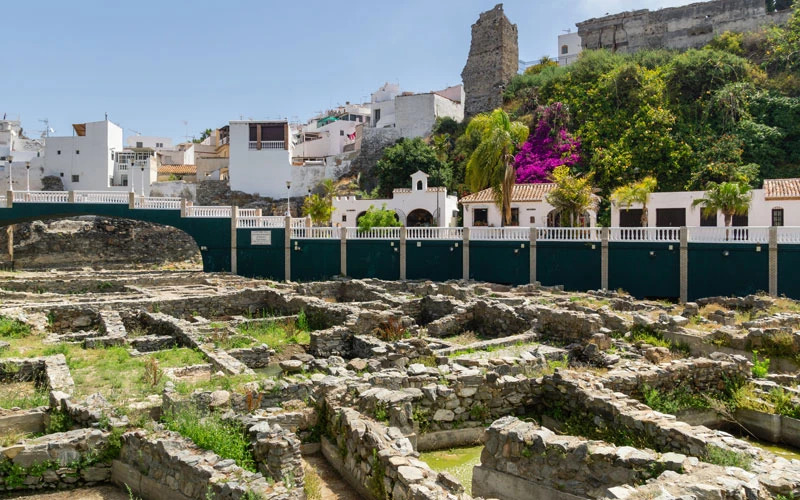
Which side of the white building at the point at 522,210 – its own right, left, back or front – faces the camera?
front

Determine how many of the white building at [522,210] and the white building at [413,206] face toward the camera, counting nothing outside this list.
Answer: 2

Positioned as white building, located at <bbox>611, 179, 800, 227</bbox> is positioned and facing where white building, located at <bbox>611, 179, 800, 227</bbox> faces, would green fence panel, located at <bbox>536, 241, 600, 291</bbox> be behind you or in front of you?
in front

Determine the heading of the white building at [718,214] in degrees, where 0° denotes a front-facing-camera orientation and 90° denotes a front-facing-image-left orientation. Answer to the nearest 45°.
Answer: approximately 0°

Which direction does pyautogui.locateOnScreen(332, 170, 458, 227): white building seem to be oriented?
toward the camera

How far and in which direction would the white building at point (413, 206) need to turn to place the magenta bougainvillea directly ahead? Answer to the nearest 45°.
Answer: approximately 90° to its left

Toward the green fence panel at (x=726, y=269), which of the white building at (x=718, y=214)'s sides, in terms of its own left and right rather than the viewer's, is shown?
front

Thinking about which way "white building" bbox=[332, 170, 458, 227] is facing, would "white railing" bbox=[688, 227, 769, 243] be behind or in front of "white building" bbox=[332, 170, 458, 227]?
in front

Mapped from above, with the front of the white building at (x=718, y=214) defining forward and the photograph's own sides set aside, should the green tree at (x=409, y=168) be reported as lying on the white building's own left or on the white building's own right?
on the white building's own right

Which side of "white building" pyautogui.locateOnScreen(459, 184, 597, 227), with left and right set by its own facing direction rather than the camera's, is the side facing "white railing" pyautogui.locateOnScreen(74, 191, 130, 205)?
right
